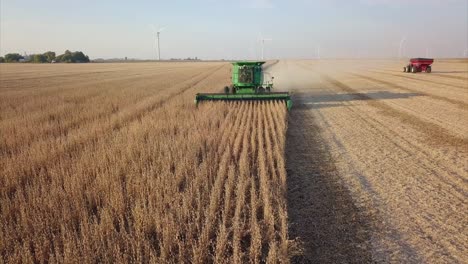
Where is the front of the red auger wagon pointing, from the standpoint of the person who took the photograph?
facing the viewer and to the left of the viewer
